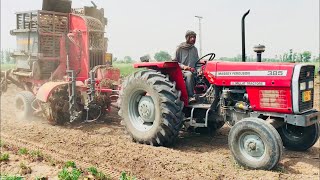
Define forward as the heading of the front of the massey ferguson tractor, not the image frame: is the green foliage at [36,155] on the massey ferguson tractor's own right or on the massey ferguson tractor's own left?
on the massey ferguson tractor's own right

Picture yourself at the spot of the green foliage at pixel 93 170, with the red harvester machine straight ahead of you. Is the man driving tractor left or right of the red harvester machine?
right

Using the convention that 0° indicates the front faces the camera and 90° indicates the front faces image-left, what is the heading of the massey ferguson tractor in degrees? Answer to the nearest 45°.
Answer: approximately 315°

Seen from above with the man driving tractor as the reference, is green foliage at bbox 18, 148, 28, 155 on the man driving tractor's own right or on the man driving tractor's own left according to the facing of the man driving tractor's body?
on the man driving tractor's own right

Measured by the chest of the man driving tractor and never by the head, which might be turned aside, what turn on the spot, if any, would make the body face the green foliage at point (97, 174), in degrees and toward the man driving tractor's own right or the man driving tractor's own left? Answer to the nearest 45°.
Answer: approximately 90° to the man driving tractor's own right

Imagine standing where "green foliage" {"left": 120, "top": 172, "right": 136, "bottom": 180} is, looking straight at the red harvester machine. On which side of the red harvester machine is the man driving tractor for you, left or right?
right

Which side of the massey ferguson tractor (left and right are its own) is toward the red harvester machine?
back

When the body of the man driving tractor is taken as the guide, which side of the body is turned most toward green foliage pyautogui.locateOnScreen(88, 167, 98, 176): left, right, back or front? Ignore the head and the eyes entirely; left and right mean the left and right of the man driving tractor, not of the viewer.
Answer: right

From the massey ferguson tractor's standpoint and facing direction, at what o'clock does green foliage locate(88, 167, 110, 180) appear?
The green foliage is roughly at 3 o'clock from the massey ferguson tractor.

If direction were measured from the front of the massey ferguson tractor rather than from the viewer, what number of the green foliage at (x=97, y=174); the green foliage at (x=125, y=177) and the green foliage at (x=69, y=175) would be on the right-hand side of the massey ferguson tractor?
3

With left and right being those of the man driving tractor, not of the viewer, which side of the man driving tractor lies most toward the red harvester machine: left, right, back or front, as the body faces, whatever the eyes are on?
back

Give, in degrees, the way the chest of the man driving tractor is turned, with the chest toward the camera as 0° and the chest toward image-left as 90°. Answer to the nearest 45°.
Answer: approximately 315°
